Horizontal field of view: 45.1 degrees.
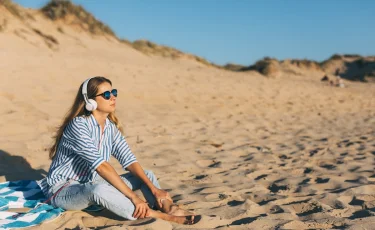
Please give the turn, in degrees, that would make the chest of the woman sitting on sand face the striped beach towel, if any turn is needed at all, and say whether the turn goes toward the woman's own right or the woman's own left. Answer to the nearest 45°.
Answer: approximately 135° to the woman's own right

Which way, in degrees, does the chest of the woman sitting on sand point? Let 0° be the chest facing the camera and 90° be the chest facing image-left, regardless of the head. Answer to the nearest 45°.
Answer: approximately 315°
